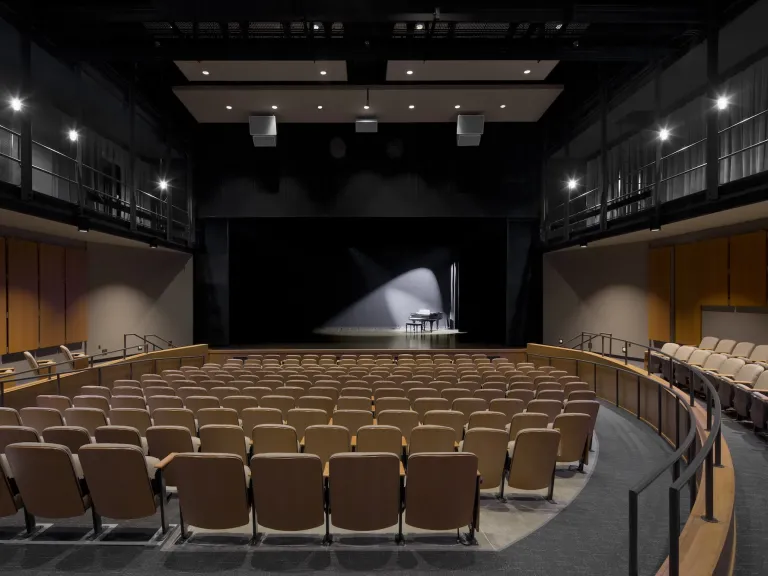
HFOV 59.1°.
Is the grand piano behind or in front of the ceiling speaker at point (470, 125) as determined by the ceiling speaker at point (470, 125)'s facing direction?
behind

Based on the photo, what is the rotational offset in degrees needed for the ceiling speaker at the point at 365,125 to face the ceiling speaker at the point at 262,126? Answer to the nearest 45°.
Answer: approximately 90° to its right

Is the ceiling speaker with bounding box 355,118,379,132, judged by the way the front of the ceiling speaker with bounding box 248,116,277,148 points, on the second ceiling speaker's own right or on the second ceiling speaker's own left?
on the second ceiling speaker's own left

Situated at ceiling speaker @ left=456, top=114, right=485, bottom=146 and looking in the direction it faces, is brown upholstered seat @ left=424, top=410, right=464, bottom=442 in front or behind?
in front

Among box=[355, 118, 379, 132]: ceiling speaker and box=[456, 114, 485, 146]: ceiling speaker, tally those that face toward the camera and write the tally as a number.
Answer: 2

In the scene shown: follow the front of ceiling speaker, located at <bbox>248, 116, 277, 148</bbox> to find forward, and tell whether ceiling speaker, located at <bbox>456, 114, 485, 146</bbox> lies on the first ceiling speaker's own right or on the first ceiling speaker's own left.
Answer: on the first ceiling speaker's own left

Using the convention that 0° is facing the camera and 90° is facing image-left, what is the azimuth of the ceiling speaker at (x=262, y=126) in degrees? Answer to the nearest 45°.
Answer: approximately 0°

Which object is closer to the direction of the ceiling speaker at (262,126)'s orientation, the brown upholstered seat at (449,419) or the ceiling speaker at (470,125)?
the brown upholstered seat

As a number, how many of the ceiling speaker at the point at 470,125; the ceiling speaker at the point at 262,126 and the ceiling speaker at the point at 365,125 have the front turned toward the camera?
3

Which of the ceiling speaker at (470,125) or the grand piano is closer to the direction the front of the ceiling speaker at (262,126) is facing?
the ceiling speaker

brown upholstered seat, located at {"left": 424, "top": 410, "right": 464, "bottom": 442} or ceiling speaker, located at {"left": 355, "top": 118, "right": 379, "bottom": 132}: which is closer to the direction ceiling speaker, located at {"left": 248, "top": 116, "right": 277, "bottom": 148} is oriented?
the brown upholstered seat

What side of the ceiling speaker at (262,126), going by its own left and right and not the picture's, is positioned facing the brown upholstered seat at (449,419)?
front

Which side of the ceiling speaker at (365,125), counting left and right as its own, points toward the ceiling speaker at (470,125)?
left

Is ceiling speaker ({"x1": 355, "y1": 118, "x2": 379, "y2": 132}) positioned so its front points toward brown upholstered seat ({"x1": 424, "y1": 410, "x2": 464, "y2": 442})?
yes
